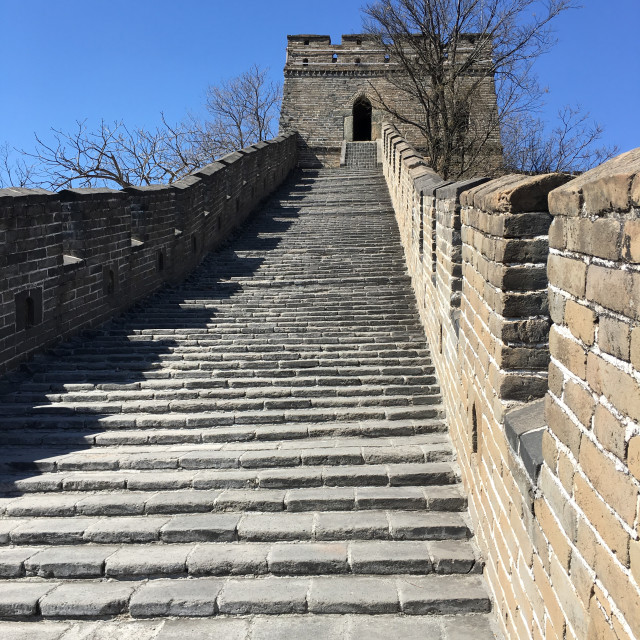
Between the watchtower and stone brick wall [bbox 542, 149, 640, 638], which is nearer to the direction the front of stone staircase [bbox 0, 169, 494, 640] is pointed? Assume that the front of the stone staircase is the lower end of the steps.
the stone brick wall

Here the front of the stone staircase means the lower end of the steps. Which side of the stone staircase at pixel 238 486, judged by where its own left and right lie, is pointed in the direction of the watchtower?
back

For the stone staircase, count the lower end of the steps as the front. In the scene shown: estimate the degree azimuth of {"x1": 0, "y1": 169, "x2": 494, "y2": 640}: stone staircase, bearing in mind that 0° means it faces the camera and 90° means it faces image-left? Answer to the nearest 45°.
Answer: approximately 0°
